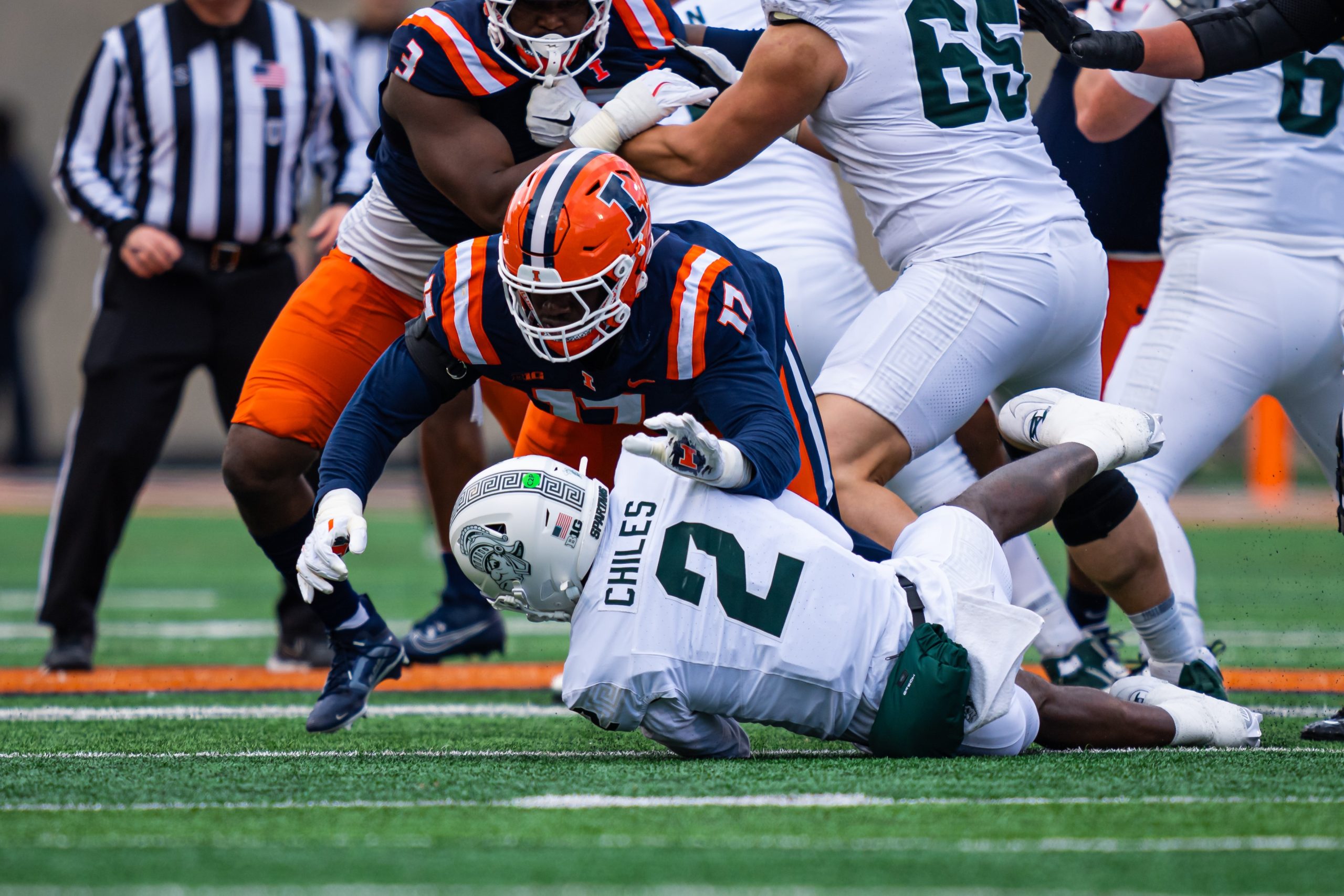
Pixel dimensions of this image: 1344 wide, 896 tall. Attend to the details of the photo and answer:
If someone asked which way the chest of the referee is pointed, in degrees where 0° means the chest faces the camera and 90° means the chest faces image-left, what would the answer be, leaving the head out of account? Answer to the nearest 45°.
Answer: approximately 0°
